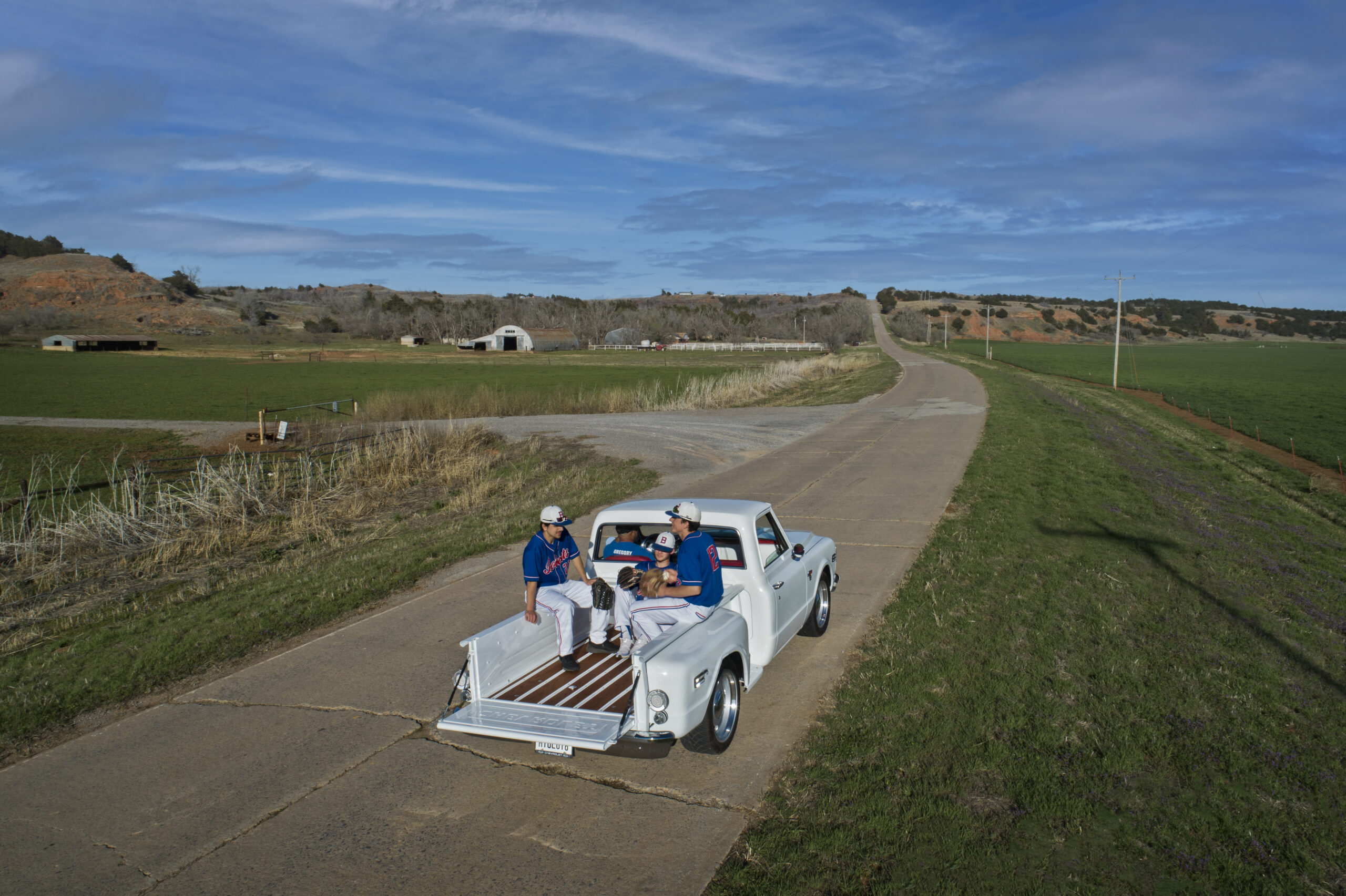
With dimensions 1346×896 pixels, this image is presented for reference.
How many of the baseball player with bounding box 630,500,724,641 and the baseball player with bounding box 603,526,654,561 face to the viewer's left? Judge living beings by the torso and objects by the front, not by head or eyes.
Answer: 1

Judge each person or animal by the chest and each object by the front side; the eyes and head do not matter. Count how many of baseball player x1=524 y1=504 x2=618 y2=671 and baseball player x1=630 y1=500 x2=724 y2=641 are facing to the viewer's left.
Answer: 1

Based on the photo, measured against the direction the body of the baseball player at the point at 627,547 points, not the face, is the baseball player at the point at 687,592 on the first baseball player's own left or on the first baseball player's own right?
on the first baseball player's own right

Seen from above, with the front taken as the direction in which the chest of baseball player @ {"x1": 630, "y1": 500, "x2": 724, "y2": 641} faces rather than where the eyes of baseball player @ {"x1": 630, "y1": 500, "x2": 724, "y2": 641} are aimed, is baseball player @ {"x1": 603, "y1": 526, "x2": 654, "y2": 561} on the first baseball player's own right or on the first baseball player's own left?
on the first baseball player's own right

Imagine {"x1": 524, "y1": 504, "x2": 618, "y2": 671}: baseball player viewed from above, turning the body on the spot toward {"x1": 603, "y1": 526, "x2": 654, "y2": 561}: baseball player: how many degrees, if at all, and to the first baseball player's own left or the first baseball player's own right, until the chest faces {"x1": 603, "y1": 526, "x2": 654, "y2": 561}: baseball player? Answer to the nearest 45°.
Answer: approximately 90° to the first baseball player's own left

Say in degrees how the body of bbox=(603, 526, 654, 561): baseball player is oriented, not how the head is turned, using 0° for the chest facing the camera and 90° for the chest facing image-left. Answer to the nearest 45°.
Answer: approximately 225°

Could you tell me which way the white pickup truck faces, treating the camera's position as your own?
facing away from the viewer and to the right of the viewer

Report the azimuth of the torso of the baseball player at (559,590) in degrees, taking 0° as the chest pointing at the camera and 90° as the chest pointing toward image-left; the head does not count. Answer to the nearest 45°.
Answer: approximately 315°

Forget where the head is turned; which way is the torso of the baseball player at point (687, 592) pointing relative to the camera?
to the viewer's left
